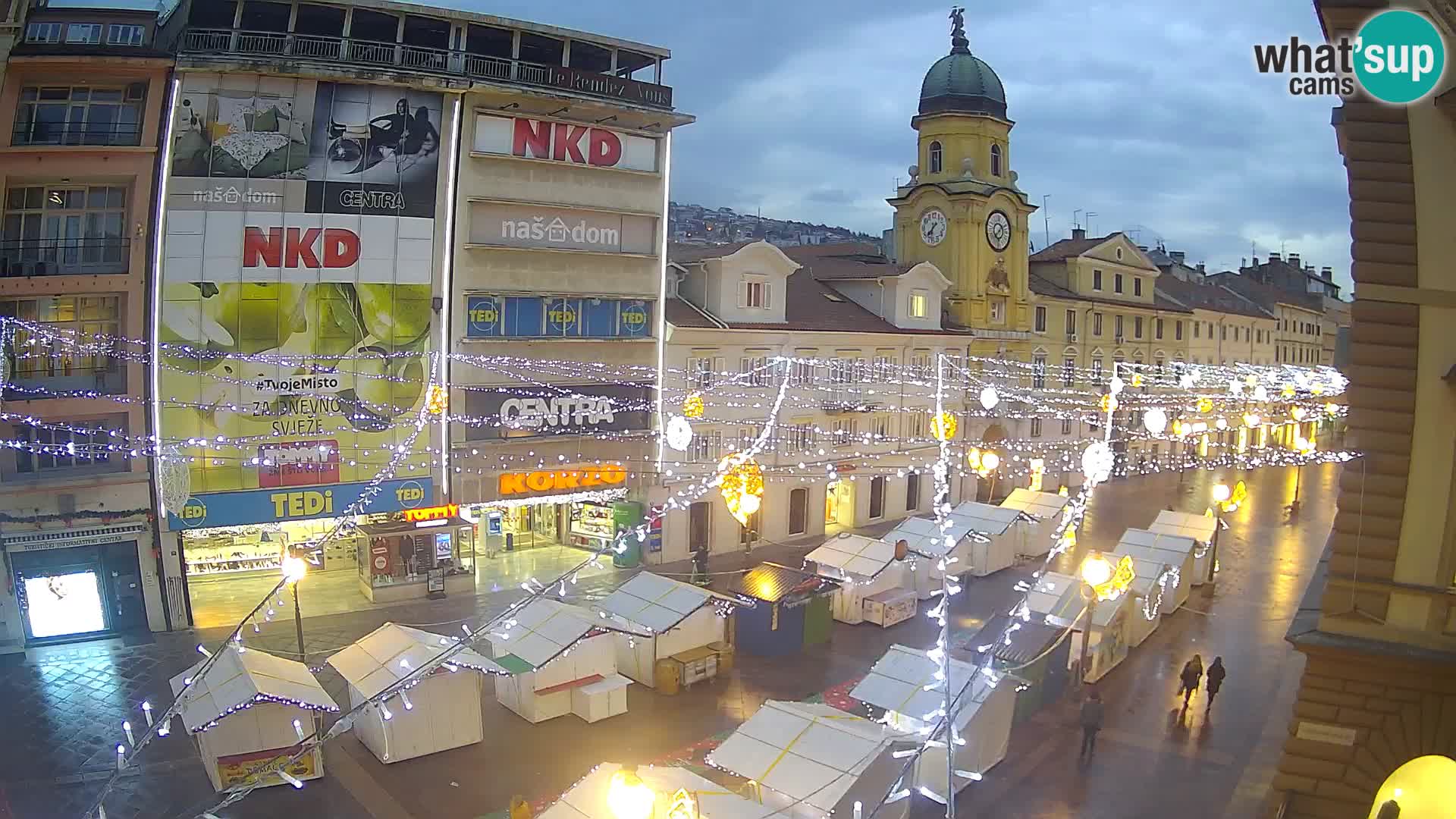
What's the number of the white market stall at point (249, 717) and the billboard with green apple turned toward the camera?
2

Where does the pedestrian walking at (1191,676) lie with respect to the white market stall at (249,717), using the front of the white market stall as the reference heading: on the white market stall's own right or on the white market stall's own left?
on the white market stall's own left

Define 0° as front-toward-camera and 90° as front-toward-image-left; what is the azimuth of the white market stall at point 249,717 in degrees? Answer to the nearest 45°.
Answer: approximately 0°

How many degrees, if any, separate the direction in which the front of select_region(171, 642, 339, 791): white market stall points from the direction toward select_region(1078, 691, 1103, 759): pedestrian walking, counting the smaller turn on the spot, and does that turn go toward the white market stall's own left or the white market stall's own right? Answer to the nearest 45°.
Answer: approximately 90° to the white market stall's own left

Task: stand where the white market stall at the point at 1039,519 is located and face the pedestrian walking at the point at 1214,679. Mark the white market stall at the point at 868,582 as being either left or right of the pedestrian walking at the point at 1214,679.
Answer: right

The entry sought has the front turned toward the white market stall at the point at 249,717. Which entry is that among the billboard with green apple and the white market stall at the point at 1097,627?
the billboard with green apple

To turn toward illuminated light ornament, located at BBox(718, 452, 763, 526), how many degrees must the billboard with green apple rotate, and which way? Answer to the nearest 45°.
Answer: approximately 45° to its left

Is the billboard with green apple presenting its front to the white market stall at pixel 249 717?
yes

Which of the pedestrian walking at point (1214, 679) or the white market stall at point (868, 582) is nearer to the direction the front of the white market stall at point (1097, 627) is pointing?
the pedestrian walking

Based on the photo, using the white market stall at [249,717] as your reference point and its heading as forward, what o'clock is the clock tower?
The clock tower is roughly at 8 o'clock from the white market stall.

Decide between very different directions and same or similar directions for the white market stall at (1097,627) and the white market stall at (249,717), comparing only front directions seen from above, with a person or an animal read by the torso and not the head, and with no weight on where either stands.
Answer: same or similar directions

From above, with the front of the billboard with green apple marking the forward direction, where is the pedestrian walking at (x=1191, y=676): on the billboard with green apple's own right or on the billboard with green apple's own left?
on the billboard with green apple's own left

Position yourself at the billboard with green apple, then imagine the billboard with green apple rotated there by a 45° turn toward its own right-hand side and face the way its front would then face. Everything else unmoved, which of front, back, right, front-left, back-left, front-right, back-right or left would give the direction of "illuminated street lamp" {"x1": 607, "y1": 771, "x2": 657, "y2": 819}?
front-left

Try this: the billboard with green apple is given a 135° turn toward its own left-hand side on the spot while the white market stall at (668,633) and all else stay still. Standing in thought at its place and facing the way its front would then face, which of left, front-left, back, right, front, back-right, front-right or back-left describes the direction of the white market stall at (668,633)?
right

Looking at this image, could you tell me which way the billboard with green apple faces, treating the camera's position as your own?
facing the viewer
